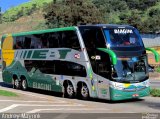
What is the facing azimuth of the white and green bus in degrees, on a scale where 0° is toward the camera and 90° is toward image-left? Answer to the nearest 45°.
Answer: approximately 315°
